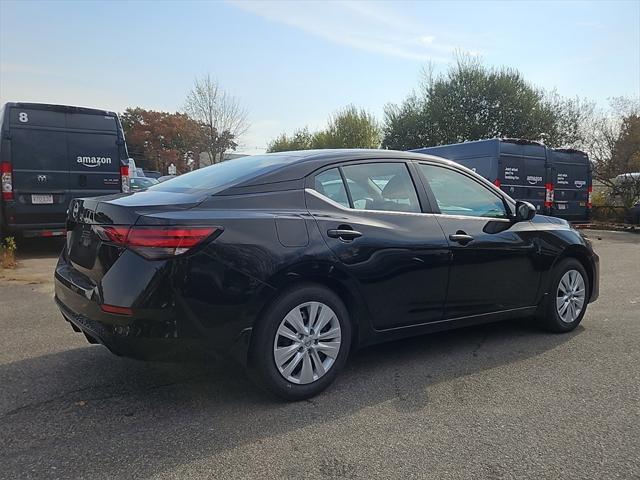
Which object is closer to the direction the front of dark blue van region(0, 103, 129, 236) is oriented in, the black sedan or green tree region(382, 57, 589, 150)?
the green tree

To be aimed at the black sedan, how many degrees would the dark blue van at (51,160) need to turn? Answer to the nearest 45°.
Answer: approximately 180°

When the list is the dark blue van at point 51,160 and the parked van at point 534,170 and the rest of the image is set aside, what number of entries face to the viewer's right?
0

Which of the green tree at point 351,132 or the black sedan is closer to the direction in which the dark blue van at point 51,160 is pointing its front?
the green tree

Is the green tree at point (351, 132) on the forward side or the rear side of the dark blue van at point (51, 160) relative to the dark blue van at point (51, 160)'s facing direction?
on the forward side

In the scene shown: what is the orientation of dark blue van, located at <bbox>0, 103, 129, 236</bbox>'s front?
away from the camera

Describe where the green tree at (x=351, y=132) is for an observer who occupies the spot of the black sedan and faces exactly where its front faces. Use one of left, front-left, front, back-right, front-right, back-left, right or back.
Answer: front-left

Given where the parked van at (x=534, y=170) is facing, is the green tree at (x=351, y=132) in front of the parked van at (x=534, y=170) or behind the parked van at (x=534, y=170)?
in front

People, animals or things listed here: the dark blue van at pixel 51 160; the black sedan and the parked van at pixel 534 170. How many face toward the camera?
0

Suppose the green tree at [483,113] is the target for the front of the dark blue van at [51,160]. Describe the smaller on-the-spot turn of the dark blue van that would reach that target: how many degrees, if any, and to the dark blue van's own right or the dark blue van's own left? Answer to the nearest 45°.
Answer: approximately 45° to the dark blue van's own right

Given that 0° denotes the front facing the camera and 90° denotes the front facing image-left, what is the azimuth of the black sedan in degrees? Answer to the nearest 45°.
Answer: approximately 225°

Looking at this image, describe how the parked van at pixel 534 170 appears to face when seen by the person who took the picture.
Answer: facing away from the viewer and to the left of the viewer

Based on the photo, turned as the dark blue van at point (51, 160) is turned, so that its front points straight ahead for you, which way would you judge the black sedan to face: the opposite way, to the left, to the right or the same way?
to the right

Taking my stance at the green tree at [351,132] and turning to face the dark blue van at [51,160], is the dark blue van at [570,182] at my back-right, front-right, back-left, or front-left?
front-left

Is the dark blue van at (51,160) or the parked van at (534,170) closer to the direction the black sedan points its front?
the parked van

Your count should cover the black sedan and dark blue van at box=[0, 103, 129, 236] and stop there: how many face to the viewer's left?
0

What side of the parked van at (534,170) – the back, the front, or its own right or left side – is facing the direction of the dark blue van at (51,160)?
left
